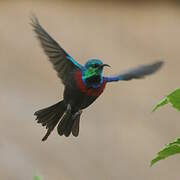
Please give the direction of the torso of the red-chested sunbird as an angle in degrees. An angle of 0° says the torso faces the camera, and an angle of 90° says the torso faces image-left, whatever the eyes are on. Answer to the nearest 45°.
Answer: approximately 315°
